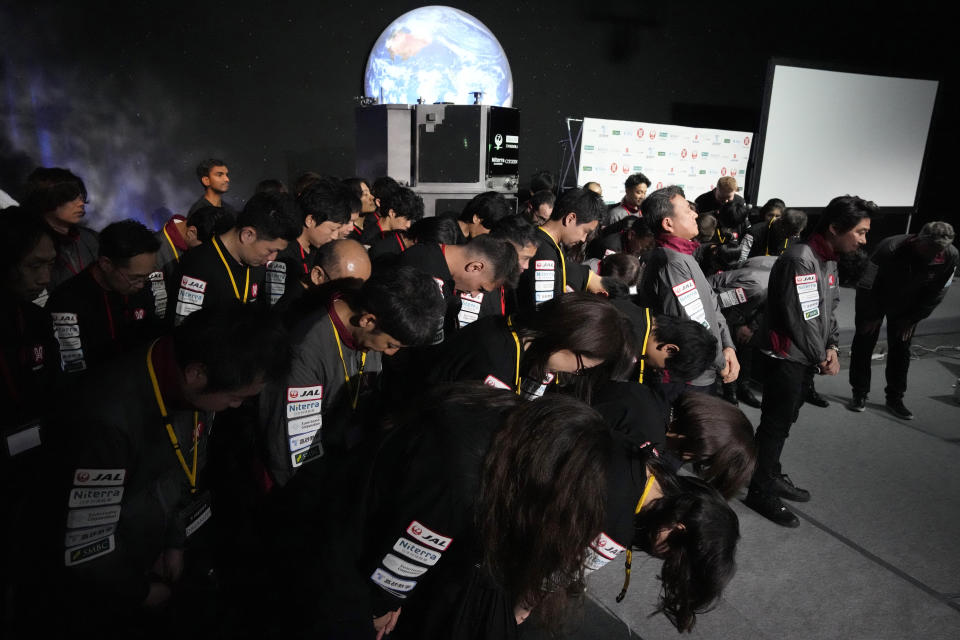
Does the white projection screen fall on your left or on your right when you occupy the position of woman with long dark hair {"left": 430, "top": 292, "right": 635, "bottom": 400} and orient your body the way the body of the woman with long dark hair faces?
on your left

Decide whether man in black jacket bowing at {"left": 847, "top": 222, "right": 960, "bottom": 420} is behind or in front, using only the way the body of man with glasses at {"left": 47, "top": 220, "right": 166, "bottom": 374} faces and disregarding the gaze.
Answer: in front

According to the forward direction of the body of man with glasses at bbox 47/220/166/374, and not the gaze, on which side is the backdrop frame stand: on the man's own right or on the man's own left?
on the man's own left

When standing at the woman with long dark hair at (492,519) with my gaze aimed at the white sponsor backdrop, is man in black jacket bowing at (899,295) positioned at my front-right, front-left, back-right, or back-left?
front-right

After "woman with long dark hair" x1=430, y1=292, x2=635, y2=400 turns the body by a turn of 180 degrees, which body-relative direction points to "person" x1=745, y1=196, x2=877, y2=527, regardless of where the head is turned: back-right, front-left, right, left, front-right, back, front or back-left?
back-right

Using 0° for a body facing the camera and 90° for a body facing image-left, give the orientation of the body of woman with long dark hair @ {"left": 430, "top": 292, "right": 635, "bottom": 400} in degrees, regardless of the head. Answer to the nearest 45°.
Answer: approximately 270°

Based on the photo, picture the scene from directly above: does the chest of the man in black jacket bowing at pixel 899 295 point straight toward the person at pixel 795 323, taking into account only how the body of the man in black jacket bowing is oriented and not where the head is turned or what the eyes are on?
no

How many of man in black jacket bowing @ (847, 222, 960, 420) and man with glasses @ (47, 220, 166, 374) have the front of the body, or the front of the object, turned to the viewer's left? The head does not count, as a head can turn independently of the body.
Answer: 0

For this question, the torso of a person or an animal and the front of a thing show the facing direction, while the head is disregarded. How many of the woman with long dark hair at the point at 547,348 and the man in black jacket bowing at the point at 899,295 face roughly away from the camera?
0

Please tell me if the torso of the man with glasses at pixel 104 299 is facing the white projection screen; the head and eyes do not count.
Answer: no

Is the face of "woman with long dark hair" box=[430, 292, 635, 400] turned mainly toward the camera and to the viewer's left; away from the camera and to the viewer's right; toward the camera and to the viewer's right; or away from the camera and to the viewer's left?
toward the camera and to the viewer's right

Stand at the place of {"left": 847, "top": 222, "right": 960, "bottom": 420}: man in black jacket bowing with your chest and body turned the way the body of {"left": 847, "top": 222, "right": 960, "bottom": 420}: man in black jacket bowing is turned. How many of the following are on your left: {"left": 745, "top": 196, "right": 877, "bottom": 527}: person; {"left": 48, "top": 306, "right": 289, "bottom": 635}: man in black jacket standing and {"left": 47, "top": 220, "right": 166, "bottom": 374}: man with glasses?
0

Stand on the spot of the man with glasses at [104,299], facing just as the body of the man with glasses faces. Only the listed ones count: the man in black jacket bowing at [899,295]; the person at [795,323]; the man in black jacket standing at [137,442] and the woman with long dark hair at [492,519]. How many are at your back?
0
